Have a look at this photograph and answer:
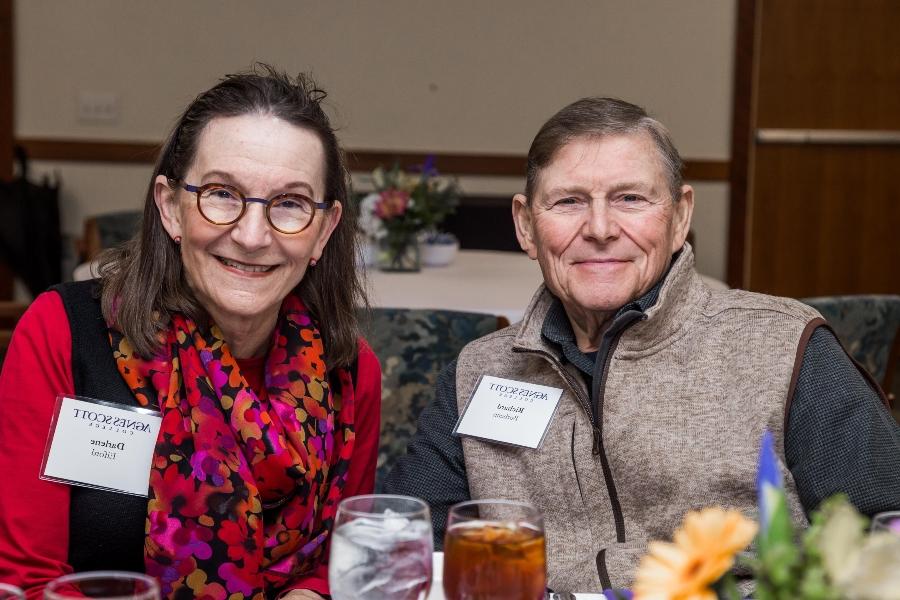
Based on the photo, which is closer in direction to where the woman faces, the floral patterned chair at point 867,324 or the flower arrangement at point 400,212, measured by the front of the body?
the floral patterned chair

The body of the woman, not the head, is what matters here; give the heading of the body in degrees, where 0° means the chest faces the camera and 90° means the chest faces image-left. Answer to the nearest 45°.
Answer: approximately 315°

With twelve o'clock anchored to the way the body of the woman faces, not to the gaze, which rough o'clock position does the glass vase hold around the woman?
The glass vase is roughly at 8 o'clock from the woman.

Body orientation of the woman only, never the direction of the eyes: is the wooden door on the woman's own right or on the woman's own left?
on the woman's own left

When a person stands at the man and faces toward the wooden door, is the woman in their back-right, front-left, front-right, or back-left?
back-left
